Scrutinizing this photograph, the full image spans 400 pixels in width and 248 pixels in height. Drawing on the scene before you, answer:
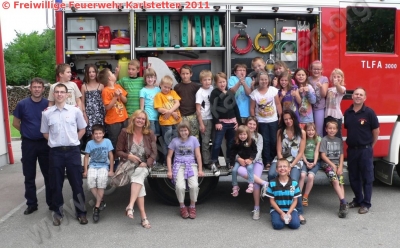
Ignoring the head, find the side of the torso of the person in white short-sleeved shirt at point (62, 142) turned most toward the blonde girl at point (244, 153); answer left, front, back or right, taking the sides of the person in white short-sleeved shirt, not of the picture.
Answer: left

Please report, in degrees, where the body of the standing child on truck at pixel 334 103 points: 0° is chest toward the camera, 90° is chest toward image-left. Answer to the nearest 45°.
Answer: approximately 0°

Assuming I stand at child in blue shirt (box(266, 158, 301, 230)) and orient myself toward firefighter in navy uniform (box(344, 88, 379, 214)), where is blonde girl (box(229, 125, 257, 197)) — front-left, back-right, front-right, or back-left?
back-left

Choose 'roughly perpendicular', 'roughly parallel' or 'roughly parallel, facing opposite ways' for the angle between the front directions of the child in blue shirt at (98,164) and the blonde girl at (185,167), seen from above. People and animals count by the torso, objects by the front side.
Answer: roughly parallel

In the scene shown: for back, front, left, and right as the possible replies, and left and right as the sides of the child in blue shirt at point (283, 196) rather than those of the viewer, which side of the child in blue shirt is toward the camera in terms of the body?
front

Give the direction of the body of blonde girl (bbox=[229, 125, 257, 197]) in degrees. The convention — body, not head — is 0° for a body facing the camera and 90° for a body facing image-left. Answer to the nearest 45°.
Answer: approximately 0°

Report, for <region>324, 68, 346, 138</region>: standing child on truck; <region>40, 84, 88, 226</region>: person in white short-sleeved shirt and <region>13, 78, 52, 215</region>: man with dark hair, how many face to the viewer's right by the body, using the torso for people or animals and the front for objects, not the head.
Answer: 0

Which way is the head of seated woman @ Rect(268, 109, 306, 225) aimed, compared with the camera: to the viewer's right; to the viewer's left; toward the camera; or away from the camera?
toward the camera

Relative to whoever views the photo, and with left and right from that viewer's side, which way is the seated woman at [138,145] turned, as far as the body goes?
facing the viewer

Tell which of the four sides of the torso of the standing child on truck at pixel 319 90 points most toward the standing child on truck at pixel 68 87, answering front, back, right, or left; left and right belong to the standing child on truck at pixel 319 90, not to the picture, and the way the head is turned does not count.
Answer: right

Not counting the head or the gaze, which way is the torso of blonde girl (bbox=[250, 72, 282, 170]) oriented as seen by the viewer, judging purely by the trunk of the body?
toward the camera

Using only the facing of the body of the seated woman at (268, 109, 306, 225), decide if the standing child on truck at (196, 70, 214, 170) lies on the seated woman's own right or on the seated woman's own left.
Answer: on the seated woman's own right

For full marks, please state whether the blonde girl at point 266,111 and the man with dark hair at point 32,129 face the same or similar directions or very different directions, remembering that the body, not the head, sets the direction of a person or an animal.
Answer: same or similar directions

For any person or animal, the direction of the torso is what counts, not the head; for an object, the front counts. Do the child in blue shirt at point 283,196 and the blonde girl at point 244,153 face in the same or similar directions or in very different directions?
same or similar directions
